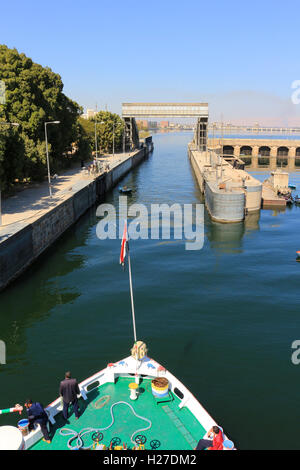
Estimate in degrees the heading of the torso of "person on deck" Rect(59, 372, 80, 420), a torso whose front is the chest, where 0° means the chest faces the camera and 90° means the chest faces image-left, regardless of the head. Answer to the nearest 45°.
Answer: approximately 180°

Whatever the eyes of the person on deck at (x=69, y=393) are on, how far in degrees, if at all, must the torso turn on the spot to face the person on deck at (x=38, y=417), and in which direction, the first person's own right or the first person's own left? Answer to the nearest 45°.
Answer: approximately 135° to the first person's own left

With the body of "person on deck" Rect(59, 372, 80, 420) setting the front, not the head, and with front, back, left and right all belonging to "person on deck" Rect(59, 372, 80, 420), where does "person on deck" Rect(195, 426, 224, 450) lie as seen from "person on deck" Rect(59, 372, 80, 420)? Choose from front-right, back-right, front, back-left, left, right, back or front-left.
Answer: back-right

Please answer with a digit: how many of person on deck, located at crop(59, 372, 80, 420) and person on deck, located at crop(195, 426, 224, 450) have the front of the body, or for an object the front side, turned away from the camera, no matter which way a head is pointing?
1

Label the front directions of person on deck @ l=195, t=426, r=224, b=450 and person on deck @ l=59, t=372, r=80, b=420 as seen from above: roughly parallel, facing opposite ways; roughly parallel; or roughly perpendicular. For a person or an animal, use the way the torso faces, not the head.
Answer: roughly perpendicular
